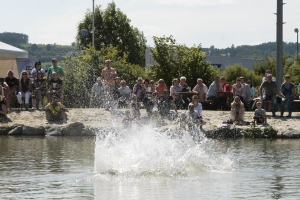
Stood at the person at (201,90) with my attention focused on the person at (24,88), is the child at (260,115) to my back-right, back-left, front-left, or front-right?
back-left

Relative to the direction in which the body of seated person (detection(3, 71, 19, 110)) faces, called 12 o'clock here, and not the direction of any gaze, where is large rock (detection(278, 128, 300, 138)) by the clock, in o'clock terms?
The large rock is roughly at 10 o'clock from the seated person.

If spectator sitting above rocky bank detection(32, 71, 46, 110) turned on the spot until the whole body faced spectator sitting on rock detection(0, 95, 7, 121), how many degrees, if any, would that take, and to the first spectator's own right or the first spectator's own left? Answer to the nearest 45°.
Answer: approximately 45° to the first spectator's own right

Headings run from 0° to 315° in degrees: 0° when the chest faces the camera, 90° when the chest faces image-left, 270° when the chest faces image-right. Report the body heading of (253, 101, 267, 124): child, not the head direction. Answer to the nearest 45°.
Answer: approximately 0°

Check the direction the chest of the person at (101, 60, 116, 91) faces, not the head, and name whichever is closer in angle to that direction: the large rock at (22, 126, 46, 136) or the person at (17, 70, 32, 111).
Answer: the large rock

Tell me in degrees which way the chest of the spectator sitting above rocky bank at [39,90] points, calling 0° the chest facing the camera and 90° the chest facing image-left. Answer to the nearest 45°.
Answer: approximately 0°

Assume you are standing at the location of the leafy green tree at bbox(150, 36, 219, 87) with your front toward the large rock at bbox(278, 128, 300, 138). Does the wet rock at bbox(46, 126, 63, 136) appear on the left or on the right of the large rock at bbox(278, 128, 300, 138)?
right
